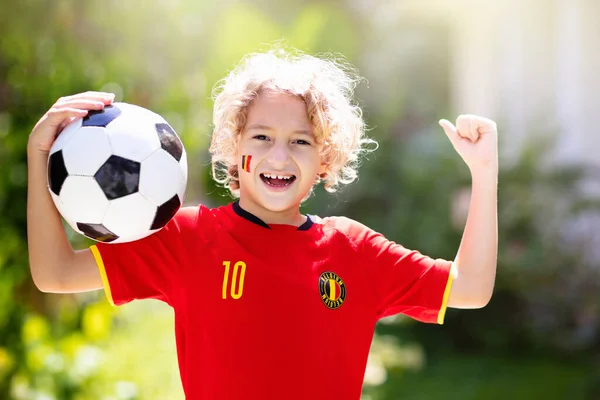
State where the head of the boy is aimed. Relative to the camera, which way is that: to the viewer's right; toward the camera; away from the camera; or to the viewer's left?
toward the camera

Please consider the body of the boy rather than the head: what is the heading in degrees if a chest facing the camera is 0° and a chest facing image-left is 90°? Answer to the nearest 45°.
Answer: approximately 0°
